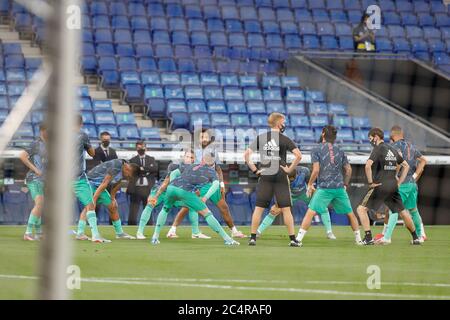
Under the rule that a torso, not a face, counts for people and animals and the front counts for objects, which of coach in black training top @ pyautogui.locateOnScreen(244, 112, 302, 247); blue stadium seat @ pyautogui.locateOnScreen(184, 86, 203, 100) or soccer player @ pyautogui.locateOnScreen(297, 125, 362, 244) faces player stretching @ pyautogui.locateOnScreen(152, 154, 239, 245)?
the blue stadium seat

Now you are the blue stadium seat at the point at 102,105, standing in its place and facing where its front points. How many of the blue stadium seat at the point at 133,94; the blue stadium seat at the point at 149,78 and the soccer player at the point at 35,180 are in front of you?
1

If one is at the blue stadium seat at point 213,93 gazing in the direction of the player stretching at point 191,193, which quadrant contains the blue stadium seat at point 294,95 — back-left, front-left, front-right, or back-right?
back-left

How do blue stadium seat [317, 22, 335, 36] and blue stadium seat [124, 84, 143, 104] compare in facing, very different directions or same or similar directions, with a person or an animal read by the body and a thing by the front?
same or similar directions

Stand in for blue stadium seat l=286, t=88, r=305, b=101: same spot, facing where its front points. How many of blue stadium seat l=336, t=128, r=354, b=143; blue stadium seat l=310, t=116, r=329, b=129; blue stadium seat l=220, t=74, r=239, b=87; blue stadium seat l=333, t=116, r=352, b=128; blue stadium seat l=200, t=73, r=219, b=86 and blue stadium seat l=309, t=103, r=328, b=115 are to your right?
2

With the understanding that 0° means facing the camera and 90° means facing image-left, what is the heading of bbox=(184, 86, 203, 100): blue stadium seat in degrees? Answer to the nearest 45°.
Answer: approximately 0°

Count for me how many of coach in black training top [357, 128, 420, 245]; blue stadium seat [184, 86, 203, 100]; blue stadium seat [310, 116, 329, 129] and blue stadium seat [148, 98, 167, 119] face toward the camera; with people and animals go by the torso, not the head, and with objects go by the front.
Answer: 3

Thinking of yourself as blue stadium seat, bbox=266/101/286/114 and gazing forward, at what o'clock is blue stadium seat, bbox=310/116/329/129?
blue stadium seat, bbox=310/116/329/129 is roughly at 9 o'clock from blue stadium seat, bbox=266/101/286/114.

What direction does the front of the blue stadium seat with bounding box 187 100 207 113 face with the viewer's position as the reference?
facing the viewer
